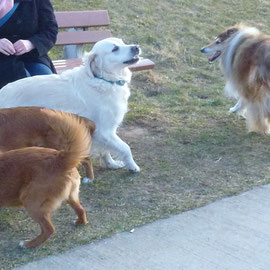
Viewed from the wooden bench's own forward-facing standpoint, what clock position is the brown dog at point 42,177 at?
The brown dog is roughly at 12 o'clock from the wooden bench.

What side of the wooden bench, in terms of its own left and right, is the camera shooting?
front

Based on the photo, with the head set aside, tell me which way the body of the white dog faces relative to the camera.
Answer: to the viewer's right

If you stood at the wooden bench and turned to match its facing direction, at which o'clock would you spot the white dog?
The white dog is roughly at 12 o'clock from the wooden bench.

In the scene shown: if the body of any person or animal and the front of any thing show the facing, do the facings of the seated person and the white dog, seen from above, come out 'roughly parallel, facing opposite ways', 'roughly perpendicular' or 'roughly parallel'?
roughly perpendicular

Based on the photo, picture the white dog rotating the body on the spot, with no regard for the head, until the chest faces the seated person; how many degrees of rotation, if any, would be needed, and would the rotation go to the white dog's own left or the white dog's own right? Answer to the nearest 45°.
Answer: approximately 135° to the white dog's own left

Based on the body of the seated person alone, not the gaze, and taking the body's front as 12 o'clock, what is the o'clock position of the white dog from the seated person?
The white dog is roughly at 11 o'clock from the seated person.

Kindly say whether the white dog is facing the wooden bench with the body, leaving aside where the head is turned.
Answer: no

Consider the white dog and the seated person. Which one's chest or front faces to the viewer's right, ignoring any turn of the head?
the white dog

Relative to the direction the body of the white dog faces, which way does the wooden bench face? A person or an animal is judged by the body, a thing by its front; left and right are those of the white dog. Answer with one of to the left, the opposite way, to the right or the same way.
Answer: to the right

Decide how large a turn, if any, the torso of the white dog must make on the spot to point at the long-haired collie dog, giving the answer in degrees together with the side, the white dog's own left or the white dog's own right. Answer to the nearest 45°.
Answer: approximately 45° to the white dog's own left

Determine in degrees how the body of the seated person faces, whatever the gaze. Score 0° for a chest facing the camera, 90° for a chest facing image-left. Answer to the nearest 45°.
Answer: approximately 0°

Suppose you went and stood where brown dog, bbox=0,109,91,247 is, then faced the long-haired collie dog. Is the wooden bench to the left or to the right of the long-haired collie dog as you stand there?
left

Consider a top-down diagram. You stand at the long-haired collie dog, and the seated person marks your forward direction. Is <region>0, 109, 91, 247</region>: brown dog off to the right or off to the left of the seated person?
left

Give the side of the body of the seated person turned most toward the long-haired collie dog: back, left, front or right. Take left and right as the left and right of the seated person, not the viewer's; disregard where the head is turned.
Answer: left

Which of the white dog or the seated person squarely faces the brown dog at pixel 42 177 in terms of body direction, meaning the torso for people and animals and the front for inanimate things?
the seated person

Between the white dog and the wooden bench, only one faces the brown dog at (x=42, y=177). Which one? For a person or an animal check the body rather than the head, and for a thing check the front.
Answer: the wooden bench
